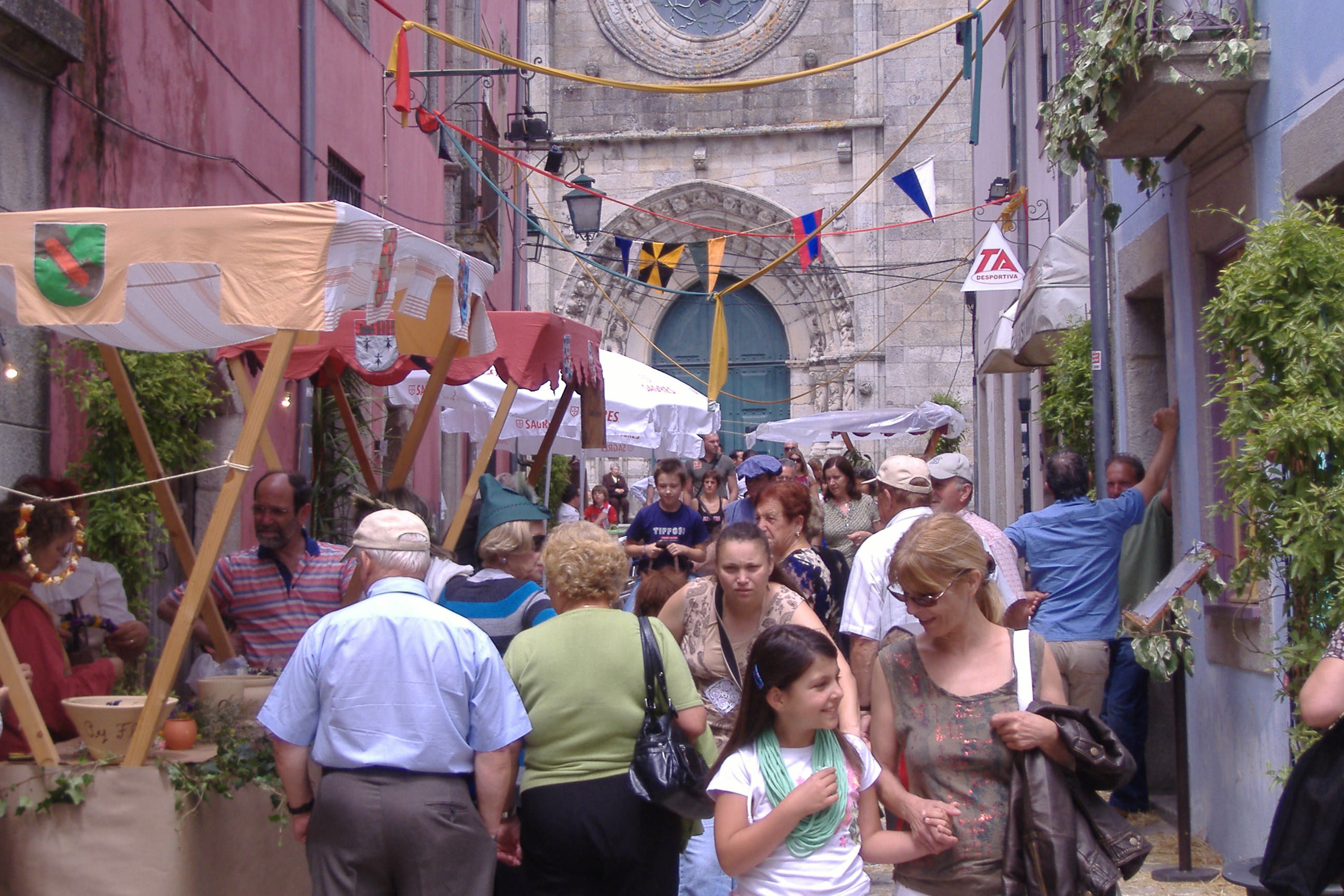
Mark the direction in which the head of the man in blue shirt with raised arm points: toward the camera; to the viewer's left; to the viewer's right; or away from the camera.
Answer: away from the camera

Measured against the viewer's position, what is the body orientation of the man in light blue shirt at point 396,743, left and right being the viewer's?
facing away from the viewer

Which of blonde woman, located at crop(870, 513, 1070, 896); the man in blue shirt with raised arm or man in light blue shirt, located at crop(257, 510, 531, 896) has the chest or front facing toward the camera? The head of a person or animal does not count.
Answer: the blonde woman

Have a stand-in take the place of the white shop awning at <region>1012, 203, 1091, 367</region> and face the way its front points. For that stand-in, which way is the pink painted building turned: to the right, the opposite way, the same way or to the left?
the opposite way

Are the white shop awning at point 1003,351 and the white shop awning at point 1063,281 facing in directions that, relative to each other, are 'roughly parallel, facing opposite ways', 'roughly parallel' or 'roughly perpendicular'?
roughly parallel

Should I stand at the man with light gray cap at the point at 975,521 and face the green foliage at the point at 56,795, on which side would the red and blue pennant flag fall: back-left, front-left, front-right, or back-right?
back-right

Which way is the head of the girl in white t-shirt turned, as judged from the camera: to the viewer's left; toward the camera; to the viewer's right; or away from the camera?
to the viewer's right

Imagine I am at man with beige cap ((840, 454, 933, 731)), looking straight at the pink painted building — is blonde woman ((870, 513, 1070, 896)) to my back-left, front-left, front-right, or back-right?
back-left

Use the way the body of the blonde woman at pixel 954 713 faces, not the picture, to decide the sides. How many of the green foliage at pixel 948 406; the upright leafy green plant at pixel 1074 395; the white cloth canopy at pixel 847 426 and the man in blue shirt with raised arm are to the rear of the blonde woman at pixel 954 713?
4

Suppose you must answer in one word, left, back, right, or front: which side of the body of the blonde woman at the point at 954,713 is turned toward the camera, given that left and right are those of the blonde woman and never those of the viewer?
front

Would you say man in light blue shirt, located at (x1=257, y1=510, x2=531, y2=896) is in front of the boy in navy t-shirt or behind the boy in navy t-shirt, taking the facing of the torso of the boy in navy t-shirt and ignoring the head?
in front

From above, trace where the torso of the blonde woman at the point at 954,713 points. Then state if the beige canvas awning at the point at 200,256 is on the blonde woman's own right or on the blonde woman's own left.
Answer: on the blonde woman's own right

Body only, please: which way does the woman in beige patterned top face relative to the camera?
toward the camera

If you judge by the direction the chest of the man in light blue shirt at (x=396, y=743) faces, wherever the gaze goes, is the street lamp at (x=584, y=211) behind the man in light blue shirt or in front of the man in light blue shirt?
in front

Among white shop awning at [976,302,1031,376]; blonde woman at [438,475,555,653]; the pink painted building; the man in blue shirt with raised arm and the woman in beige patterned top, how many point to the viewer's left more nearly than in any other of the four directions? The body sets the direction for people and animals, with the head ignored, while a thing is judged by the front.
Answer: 1

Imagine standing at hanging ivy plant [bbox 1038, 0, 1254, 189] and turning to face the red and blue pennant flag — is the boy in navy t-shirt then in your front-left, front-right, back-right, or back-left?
front-left

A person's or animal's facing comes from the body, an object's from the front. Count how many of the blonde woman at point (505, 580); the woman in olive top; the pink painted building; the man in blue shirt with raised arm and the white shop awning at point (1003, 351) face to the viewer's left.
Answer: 1

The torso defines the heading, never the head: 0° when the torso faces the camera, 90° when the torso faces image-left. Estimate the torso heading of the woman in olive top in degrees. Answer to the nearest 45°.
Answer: approximately 180°

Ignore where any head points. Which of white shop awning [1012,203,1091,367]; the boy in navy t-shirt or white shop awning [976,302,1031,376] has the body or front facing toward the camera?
the boy in navy t-shirt

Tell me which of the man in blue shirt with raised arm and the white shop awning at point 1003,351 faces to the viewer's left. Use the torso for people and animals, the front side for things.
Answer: the white shop awning

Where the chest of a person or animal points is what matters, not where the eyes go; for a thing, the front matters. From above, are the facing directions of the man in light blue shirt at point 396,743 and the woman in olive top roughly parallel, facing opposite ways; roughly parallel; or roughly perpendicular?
roughly parallel

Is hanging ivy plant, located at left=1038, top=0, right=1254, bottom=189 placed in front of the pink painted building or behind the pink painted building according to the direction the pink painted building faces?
in front
